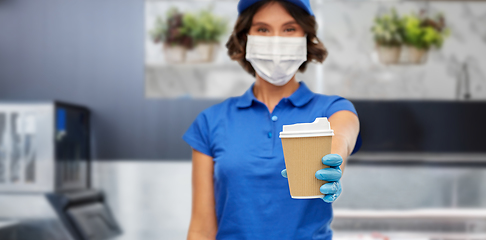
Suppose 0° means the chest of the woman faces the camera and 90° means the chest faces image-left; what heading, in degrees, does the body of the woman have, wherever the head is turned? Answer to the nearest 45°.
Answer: approximately 0°

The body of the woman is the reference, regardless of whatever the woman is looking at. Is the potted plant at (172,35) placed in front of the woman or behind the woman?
behind
